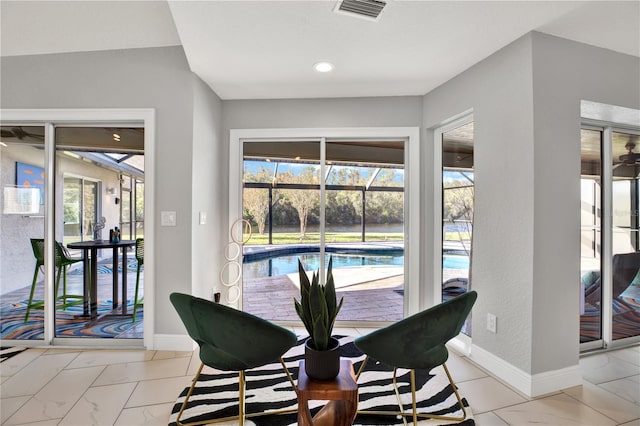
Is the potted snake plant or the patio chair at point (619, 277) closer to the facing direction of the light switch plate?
the potted snake plant

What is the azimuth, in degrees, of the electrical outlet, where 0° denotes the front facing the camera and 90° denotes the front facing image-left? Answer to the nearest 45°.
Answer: approximately 45°

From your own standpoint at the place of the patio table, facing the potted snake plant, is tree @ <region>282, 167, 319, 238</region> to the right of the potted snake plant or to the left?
left

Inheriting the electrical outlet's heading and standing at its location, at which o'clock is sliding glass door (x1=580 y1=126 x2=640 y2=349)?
The sliding glass door is roughly at 6 o'clock from the electrical outlet.

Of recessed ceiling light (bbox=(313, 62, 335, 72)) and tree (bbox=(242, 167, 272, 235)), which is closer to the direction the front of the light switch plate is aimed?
the recessed ceiling light

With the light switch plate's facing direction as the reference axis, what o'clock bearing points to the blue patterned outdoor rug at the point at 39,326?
The blue patterned outdoor rug is roughly at 4 o'clock from the light switch plate.

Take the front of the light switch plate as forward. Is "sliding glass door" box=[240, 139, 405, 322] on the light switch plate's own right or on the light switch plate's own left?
on the light switch plate's own left

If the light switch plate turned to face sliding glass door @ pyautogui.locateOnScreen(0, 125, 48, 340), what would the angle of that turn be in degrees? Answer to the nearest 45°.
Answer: approximately 135° to its right
